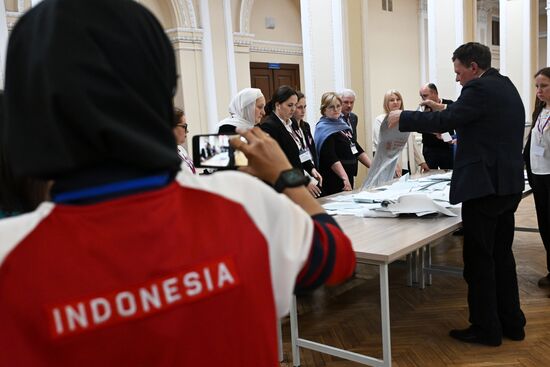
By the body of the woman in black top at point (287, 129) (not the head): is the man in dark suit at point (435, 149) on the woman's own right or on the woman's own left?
on the woman's own left

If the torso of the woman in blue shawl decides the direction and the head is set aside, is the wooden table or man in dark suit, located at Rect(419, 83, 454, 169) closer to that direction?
the wooden table

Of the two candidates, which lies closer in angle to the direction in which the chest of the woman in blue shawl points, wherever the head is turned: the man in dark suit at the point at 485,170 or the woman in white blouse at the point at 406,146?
the man in dark suit

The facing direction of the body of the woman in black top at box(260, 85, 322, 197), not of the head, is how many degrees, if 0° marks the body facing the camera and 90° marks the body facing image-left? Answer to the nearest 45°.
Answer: approximately 315°

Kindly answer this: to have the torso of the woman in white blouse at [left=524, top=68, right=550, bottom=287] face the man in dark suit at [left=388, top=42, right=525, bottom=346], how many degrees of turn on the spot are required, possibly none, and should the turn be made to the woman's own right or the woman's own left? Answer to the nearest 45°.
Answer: approximately 45° to the woman's own left

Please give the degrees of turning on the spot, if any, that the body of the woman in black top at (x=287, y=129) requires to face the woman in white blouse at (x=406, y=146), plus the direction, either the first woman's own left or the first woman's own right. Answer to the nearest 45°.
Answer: approximately 90° to the first woman's own left

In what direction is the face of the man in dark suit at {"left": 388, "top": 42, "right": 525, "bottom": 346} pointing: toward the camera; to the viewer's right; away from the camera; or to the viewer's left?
to the viewer's left

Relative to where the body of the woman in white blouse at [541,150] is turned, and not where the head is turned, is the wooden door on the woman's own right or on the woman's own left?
on the woman's own right

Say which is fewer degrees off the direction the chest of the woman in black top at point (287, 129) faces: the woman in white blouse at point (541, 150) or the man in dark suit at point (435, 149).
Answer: the woman in white blouse

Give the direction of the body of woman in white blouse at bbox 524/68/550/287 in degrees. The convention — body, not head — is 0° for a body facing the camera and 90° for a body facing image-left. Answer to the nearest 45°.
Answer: approximately 45°
